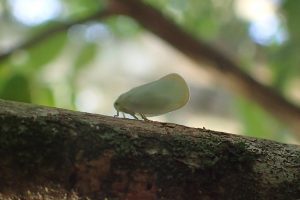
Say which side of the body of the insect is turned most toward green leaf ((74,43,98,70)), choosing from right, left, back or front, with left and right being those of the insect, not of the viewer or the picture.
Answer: right

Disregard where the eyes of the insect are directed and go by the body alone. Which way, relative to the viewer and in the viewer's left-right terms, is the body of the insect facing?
facing to the left of the viewer

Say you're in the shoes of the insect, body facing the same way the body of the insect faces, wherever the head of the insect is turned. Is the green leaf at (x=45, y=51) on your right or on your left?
on your right

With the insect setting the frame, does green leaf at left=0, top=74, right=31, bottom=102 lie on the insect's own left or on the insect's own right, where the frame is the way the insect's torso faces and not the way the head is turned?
on the insect's own right
